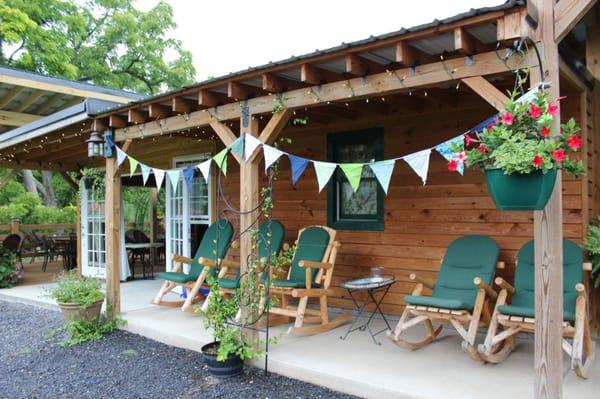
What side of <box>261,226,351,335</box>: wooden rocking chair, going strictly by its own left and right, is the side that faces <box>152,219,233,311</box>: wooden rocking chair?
right

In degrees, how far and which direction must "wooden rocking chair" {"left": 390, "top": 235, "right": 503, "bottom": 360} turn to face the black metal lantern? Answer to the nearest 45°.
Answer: approximately 45° to its right

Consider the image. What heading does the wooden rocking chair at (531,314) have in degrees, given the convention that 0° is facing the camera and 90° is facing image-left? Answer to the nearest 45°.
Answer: approximately 45°

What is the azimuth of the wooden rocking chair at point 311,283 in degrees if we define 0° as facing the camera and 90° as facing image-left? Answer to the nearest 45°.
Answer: approximately 45°

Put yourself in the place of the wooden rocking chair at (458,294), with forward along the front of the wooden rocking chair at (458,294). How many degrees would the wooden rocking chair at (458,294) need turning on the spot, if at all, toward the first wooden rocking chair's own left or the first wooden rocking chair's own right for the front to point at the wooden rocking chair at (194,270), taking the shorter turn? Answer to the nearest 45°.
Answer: approximately 45° to the first wooden rocking chair's own right

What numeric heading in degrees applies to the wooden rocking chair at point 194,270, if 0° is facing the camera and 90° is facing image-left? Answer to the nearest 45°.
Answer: approximately 45°

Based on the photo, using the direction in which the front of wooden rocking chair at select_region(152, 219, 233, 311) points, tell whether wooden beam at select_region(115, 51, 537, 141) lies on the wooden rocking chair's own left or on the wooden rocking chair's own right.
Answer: on the wooden rocking chair's own left

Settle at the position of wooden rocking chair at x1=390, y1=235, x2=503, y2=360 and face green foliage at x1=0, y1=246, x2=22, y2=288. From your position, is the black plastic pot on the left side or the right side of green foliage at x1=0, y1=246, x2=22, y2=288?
left

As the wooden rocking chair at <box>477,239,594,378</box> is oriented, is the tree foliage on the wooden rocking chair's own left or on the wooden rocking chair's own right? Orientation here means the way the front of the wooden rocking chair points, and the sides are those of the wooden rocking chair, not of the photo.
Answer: on the wooden rocking chair's own right
